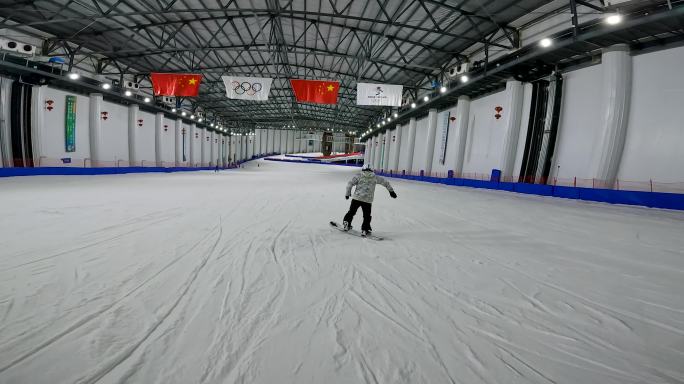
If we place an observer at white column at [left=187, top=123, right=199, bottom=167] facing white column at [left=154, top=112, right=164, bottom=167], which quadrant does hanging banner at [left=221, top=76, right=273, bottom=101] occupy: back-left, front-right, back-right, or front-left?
front-left

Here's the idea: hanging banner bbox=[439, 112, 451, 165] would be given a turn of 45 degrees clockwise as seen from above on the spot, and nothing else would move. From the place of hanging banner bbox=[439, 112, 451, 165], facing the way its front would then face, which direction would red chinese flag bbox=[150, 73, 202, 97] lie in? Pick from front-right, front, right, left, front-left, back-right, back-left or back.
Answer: front-left

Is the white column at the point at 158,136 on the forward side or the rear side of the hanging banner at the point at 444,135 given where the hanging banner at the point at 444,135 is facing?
on the forward side

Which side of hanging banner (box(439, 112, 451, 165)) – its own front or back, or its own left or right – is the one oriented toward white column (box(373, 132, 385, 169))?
right

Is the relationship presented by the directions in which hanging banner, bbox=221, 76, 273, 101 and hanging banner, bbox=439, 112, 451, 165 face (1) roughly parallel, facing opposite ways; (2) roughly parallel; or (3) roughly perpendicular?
roughly perpendicular

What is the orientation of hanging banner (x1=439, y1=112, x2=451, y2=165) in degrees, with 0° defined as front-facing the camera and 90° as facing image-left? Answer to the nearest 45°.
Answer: approximately 45°

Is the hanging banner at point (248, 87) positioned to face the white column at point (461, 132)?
no

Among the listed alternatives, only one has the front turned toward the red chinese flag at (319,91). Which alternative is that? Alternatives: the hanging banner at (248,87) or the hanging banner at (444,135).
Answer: the hanging banner at (444,135)

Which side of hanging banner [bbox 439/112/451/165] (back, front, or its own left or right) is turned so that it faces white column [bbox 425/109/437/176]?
right
